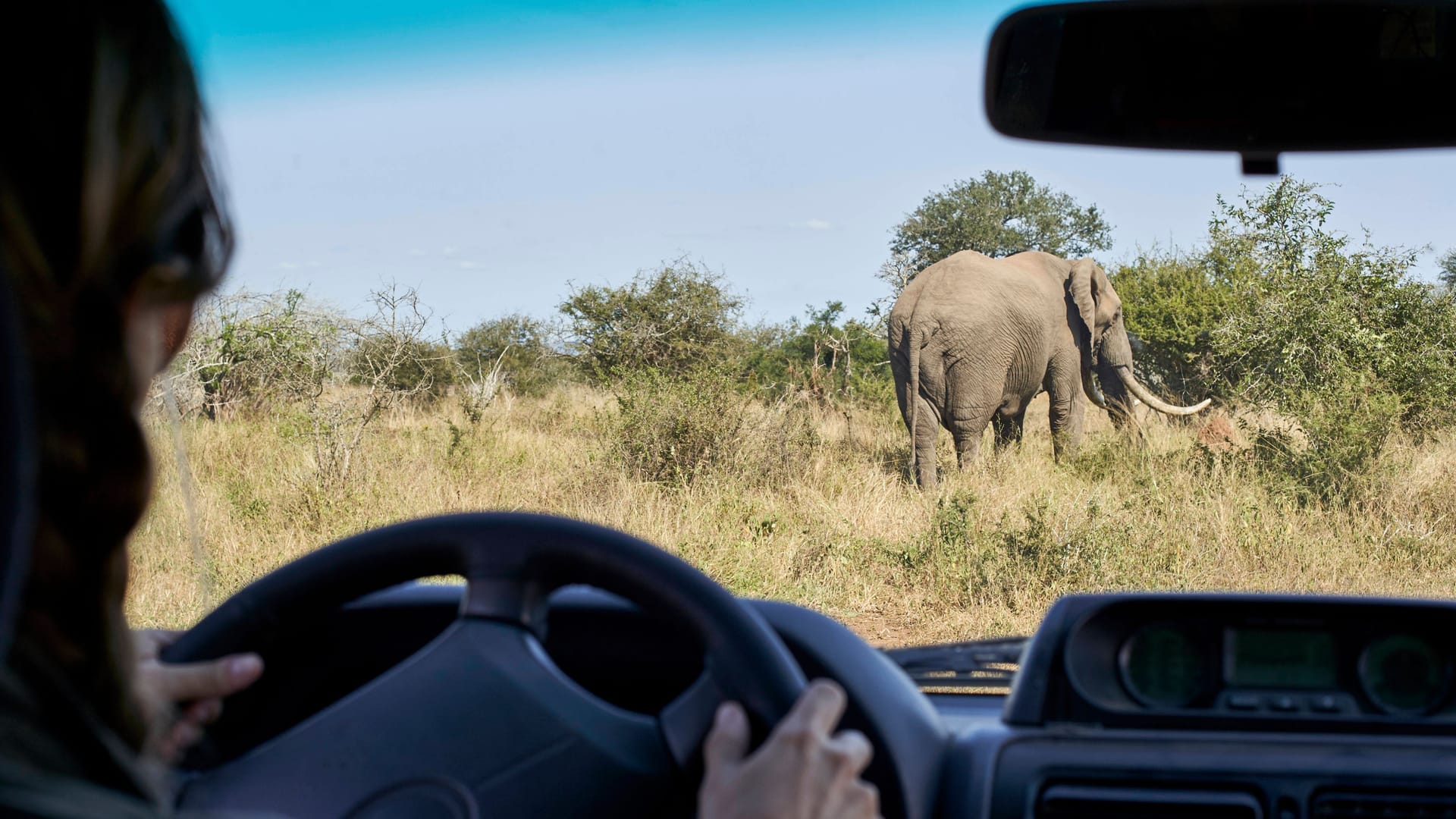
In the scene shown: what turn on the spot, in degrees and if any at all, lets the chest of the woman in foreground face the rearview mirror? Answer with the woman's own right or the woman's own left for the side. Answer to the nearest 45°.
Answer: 0° — they already face it

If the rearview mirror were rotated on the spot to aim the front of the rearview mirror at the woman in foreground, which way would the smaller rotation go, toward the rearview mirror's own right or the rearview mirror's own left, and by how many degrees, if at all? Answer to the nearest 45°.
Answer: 0° — it already faces them

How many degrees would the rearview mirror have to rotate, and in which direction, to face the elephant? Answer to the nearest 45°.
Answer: approximately 180°

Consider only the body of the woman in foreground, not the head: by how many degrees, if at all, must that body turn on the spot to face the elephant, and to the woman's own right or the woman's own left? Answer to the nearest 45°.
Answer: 0° — they already face it

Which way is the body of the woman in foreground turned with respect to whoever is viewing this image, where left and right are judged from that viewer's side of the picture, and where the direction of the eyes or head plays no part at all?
facing away from the viewer and to the right of the viewer

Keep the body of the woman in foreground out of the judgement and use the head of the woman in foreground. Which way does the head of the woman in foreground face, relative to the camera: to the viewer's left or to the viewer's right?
to the viewer's right

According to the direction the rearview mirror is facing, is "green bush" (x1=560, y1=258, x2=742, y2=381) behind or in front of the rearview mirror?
behind

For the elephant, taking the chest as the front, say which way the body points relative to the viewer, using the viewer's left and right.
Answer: facing away from the viewer and to the right of the viewer
